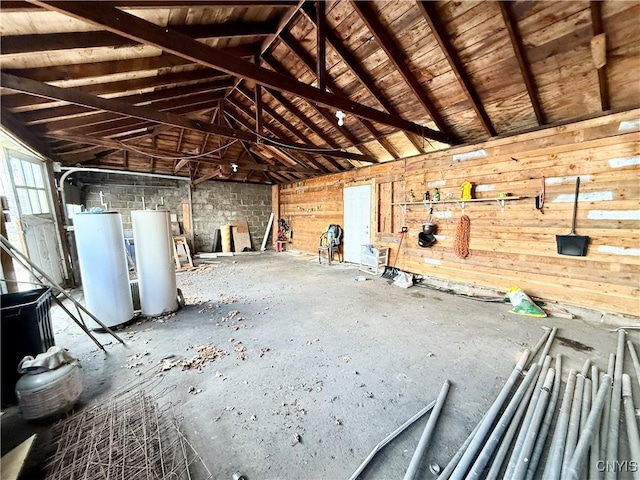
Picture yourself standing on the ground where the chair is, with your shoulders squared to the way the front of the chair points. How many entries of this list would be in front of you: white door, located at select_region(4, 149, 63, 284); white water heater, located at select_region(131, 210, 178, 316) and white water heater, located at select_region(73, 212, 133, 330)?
3

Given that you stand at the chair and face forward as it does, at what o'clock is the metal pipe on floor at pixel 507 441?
The metal pipe on floor is roughly at 10 o'clock from the chair.

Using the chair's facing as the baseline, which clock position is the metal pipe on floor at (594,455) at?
The metal pipe on floor is roughly at 10 o'clock from the chair.

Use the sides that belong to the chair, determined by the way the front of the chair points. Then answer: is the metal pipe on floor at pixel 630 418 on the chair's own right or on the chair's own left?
on the chair's own left

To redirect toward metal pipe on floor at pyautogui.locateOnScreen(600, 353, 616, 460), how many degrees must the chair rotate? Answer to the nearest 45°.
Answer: approximately 45° to its left

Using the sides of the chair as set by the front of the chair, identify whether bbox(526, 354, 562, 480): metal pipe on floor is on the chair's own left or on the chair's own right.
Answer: on the chair's own left

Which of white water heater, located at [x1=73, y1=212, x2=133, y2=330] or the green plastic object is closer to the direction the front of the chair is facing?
the white water heater

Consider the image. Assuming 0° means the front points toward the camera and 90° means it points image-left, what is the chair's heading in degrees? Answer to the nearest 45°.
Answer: approximately 45°

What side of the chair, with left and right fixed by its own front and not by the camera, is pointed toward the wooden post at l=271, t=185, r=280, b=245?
right

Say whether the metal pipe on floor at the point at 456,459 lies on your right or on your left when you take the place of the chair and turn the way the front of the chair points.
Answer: on your left

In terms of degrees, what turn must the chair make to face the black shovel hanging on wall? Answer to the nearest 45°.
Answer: approximately 90° to its left

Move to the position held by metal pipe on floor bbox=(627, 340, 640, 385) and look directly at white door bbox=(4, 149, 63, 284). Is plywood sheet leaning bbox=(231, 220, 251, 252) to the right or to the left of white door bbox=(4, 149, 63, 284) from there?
right

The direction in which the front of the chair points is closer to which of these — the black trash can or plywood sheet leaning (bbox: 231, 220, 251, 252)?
the black trash can
